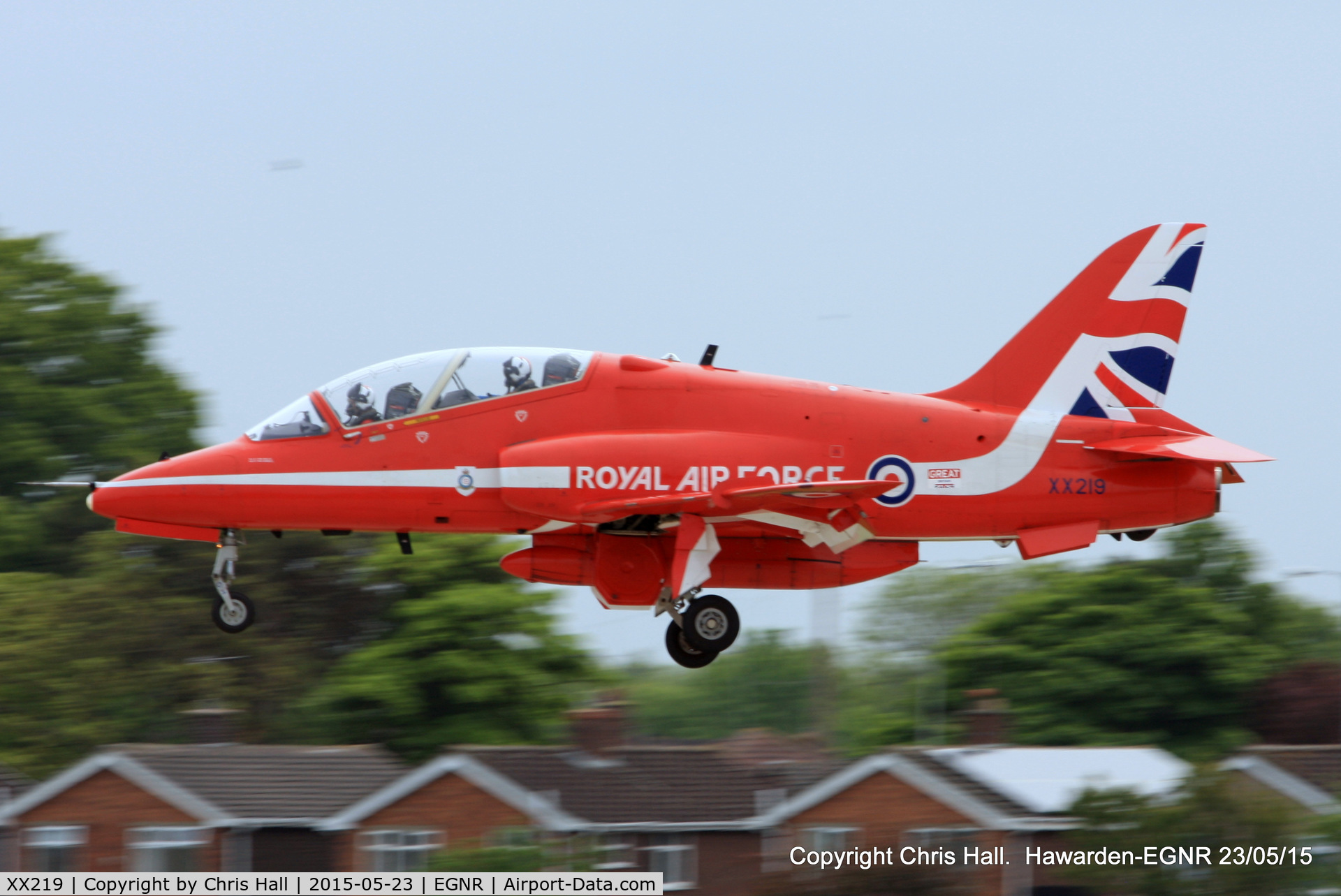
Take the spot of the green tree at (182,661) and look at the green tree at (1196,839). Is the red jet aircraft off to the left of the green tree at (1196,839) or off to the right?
right

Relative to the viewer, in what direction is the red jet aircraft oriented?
to the viewer's left

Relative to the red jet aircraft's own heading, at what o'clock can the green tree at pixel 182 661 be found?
The green tree is roughly at 2 o'clock from the red jet aircraft.

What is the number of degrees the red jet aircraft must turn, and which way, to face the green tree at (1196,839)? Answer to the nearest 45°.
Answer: approximately 135° to its right
